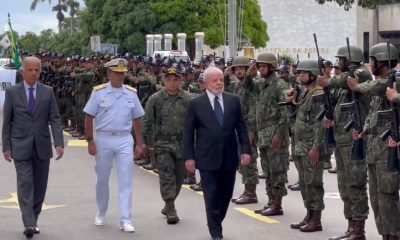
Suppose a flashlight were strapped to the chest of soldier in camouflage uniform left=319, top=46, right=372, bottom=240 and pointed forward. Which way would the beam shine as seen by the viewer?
to the viewer's left

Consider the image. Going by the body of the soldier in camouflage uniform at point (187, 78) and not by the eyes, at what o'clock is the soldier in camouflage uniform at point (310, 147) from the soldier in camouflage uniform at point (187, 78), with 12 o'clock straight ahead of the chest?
the soldier in camouflage uniform at point (310, 147) is roughly at 10 o'clock from the soldier in camouflage uniform at point (187, 78).

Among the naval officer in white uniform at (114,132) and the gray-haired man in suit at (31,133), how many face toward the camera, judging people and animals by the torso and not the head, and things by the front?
2

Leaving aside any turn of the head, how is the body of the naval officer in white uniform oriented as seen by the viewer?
toward the camera

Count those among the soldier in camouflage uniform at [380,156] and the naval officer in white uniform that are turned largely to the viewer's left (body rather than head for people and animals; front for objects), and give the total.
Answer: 1

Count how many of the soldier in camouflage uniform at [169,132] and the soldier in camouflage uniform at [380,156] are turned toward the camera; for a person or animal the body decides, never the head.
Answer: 1

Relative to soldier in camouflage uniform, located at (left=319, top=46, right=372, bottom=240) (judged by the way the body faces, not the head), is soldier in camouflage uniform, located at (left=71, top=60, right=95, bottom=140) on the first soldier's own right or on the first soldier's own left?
on the first soldier's own right

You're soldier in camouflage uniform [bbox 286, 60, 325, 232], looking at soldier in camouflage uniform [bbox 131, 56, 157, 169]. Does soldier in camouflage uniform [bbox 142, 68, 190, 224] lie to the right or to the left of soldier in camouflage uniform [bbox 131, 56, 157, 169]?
left

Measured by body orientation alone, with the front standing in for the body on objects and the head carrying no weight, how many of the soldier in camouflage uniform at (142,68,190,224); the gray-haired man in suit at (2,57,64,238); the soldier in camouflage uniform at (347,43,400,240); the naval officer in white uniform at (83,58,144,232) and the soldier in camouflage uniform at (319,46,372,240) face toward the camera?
3

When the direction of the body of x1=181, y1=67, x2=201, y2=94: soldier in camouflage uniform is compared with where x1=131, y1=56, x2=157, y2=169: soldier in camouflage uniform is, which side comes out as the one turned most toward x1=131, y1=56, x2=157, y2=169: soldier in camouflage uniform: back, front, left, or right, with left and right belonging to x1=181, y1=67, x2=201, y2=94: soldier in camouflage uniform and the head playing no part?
right

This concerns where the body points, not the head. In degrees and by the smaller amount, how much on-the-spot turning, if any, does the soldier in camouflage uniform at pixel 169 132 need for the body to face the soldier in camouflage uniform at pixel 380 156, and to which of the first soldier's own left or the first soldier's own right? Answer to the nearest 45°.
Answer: approximately 45° to the first soldier's own left

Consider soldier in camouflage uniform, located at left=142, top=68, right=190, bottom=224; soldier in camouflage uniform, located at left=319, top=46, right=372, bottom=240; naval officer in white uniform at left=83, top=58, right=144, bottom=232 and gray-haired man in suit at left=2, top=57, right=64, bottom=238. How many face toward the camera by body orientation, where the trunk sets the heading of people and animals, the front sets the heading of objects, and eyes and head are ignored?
3
